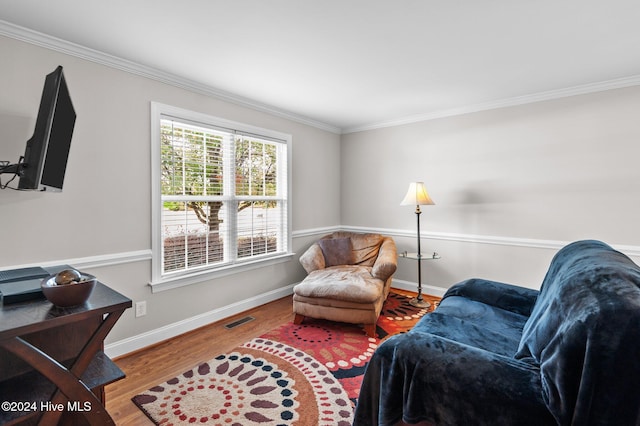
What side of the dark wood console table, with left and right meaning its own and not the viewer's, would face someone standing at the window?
left

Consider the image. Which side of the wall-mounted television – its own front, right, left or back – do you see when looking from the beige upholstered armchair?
front

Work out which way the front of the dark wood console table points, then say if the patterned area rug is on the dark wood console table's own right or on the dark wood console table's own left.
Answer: on the dark wood console table's own left

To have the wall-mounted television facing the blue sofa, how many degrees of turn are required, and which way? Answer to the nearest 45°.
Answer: approximately 45° to its right

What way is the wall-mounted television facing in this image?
to the viewer's right

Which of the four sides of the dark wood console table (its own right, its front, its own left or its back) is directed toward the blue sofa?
front

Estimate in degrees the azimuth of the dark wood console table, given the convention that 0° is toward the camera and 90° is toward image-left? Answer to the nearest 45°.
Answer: approximately 315°

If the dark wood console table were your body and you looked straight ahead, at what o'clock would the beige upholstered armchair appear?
The beige upholstered armchair is roughly at 10 o'clock from the dark wood console table.

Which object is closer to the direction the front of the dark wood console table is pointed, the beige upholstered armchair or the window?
the beige upholstered armchair
